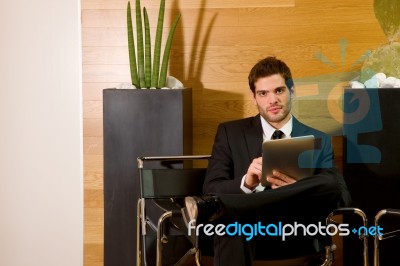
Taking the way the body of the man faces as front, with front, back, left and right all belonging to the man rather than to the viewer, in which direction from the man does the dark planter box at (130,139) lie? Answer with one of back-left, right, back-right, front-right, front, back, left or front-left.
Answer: back-right

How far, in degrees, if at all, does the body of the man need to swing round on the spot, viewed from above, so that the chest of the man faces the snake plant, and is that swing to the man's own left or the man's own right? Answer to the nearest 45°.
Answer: approximately 135° to the man's own right

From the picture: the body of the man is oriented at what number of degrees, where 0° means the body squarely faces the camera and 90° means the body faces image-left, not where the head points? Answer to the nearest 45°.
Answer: approximately 0°

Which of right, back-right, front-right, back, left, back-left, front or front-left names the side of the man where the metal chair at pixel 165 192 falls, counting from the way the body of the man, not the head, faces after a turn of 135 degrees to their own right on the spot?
front

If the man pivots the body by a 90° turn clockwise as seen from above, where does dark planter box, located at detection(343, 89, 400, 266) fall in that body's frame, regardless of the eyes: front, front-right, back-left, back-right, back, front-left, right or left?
back-right
